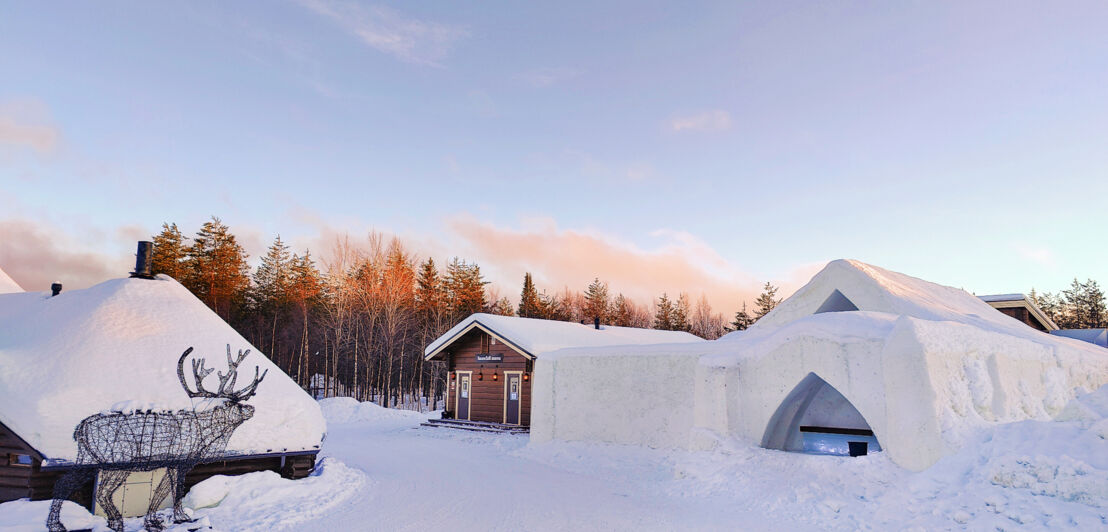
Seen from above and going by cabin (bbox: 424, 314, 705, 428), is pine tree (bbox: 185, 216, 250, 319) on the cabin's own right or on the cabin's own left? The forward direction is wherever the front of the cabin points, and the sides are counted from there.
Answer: on the cabin's own right

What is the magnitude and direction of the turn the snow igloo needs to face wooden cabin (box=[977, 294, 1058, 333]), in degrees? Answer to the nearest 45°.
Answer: approximately 180°

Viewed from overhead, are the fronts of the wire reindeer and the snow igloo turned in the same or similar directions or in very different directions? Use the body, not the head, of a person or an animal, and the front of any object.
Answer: very different directions

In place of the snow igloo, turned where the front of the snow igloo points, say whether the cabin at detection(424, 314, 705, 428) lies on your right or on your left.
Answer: on your right

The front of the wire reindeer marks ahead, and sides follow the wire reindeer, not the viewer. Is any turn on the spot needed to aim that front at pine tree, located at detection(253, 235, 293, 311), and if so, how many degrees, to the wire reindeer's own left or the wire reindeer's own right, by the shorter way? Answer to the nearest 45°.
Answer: approximately 90° to the wire reindeer's own left

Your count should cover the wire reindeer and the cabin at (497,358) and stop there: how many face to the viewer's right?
1

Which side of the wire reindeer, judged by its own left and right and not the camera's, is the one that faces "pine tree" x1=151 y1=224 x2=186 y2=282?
left

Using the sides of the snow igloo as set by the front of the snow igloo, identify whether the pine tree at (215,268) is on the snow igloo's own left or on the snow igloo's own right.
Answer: on the snow igloo's own right

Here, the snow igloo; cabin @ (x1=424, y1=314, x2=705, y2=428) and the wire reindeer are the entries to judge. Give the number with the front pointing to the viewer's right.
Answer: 1

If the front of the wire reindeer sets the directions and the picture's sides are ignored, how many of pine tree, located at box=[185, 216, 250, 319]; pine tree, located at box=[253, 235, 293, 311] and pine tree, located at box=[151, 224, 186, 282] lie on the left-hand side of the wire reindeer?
3

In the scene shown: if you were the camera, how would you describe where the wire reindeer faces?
facing to the right of the viewer

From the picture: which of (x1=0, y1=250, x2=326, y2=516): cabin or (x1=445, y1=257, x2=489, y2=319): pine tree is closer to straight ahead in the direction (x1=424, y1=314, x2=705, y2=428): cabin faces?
the cabin

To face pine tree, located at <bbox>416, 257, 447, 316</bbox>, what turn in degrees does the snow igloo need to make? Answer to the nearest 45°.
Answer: approximately 90° to its right

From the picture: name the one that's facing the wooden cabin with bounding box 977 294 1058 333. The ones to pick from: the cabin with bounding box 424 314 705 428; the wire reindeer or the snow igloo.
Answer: the wire reindeer

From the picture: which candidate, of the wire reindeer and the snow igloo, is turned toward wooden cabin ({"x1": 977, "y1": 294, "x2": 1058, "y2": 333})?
the wire reindeer

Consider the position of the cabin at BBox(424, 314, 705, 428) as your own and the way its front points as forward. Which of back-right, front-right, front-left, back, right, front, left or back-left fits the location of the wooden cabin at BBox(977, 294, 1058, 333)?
back-left
